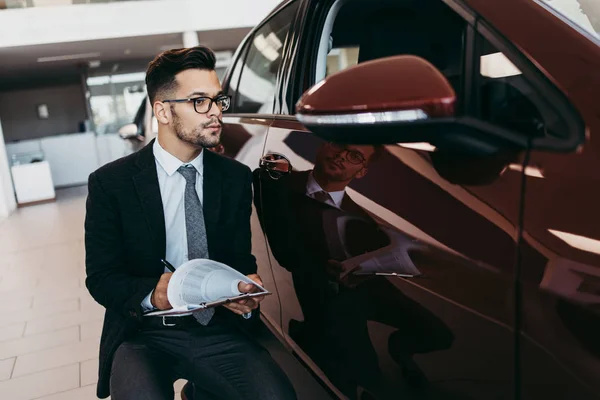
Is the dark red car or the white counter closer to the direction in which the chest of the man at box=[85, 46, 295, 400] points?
the dark red car

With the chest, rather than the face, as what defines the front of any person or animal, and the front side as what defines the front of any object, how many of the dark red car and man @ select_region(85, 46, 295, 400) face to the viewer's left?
0

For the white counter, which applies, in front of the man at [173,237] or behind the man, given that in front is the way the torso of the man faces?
behind

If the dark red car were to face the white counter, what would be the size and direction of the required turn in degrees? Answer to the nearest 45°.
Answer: approximately 180°

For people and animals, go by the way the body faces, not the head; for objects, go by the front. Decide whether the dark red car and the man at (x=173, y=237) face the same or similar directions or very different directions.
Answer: same or similar directions
